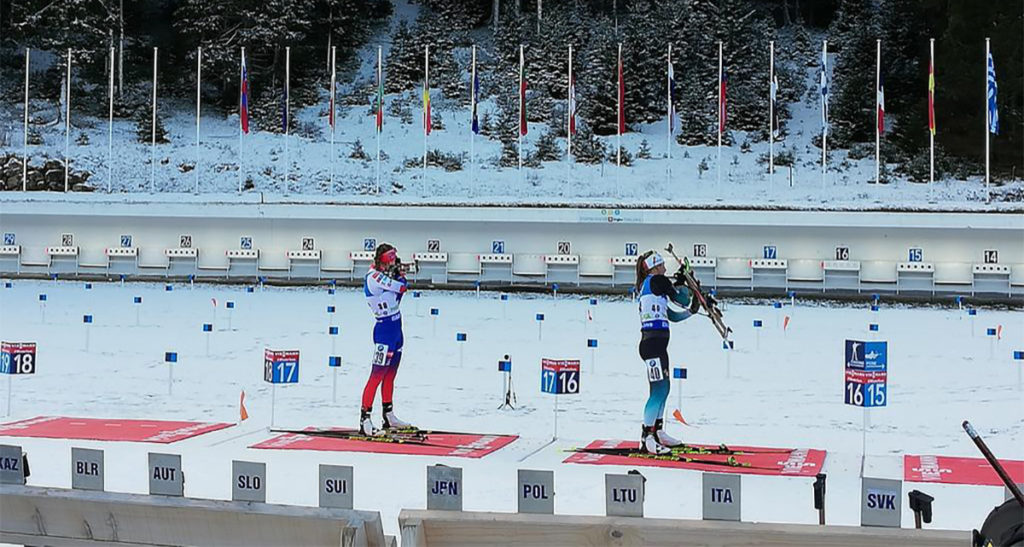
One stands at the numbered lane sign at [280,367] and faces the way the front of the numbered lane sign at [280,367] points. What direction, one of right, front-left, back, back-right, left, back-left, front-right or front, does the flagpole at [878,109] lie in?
back-left

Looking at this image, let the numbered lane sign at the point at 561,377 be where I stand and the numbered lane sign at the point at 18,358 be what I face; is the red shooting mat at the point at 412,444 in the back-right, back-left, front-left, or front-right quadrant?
front-left

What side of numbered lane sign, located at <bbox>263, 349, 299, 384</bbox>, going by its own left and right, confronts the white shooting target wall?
back

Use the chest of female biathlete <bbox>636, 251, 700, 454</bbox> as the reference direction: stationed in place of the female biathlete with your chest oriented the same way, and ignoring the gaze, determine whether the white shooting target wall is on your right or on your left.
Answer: on your left

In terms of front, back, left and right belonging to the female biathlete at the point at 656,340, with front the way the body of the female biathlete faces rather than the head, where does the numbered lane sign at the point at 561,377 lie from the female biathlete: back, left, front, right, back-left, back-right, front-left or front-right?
back-left

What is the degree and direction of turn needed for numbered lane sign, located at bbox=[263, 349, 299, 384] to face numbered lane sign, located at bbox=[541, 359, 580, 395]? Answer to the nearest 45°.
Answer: approximately 45° to its left

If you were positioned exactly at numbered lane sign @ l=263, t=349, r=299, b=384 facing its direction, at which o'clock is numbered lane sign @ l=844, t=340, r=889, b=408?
numbered lane sign @ l=844, t=340, r=889, b=408 is roughly at 10 o'clock from numbered lane sign @ l=263, t=349, r=299, b=384.

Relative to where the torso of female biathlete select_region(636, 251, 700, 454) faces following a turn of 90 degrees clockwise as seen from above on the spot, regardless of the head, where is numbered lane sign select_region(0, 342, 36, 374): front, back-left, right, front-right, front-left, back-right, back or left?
right

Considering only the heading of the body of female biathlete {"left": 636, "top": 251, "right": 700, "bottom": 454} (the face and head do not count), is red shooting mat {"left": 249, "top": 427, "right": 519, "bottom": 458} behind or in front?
behind

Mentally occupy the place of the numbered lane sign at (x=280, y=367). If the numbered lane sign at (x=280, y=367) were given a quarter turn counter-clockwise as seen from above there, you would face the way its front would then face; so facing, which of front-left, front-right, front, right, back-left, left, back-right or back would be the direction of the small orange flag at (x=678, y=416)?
front

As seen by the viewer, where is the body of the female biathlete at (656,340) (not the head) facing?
to the viewer's right

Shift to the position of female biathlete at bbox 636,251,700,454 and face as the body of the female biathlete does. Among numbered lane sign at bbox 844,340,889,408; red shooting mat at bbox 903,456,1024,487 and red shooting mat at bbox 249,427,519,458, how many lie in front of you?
2

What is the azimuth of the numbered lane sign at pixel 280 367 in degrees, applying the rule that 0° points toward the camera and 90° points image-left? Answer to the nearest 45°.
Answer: approximately 0°

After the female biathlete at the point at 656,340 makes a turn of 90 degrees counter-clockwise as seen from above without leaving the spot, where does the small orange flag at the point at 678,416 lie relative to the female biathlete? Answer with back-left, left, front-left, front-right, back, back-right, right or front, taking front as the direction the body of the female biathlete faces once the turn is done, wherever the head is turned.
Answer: front

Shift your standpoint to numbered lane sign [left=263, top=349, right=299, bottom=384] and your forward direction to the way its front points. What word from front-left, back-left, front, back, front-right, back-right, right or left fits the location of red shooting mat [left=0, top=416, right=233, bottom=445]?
right
